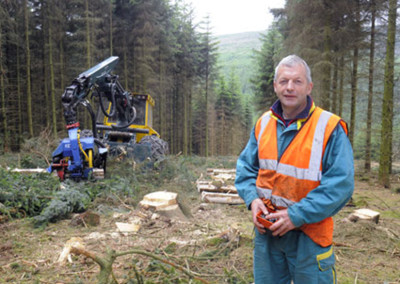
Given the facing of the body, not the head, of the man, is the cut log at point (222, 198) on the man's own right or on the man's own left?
on the man's own right

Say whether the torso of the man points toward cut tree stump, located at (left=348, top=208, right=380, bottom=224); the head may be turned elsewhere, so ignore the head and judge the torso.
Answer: no

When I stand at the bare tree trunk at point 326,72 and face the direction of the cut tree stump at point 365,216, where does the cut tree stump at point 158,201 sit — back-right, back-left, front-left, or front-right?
front-right

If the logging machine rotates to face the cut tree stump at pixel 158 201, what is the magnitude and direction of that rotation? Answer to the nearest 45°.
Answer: approximately 45° to its left

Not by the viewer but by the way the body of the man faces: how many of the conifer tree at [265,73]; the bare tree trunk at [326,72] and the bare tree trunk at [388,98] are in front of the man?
0

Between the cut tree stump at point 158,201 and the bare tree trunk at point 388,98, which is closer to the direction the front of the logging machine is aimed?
the cut tree stump

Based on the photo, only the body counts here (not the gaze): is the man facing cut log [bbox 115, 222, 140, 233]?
no

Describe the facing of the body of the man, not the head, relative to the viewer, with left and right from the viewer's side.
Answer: facing the viewer and to the left of the viewer

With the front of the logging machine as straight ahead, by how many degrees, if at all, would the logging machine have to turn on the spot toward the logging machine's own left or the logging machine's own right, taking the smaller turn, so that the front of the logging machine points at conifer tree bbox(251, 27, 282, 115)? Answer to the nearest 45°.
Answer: approximately 180°

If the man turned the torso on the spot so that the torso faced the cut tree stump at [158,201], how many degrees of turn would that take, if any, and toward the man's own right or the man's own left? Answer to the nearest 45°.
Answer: approximately 90° to the man's own right

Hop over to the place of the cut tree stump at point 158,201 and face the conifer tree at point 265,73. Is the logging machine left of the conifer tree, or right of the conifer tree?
left

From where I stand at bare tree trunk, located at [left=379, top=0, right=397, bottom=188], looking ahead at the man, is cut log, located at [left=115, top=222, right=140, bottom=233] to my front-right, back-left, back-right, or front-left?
front-right

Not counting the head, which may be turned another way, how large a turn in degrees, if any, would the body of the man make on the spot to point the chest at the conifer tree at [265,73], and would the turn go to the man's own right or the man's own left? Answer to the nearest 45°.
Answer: approximately 135° to the man's own right

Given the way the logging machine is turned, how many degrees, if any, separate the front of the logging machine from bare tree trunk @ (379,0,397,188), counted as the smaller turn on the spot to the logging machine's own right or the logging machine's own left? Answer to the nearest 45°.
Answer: approximately 135° to the logging machine's own left

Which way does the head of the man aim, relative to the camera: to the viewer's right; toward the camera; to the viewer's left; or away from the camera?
toward the camera
